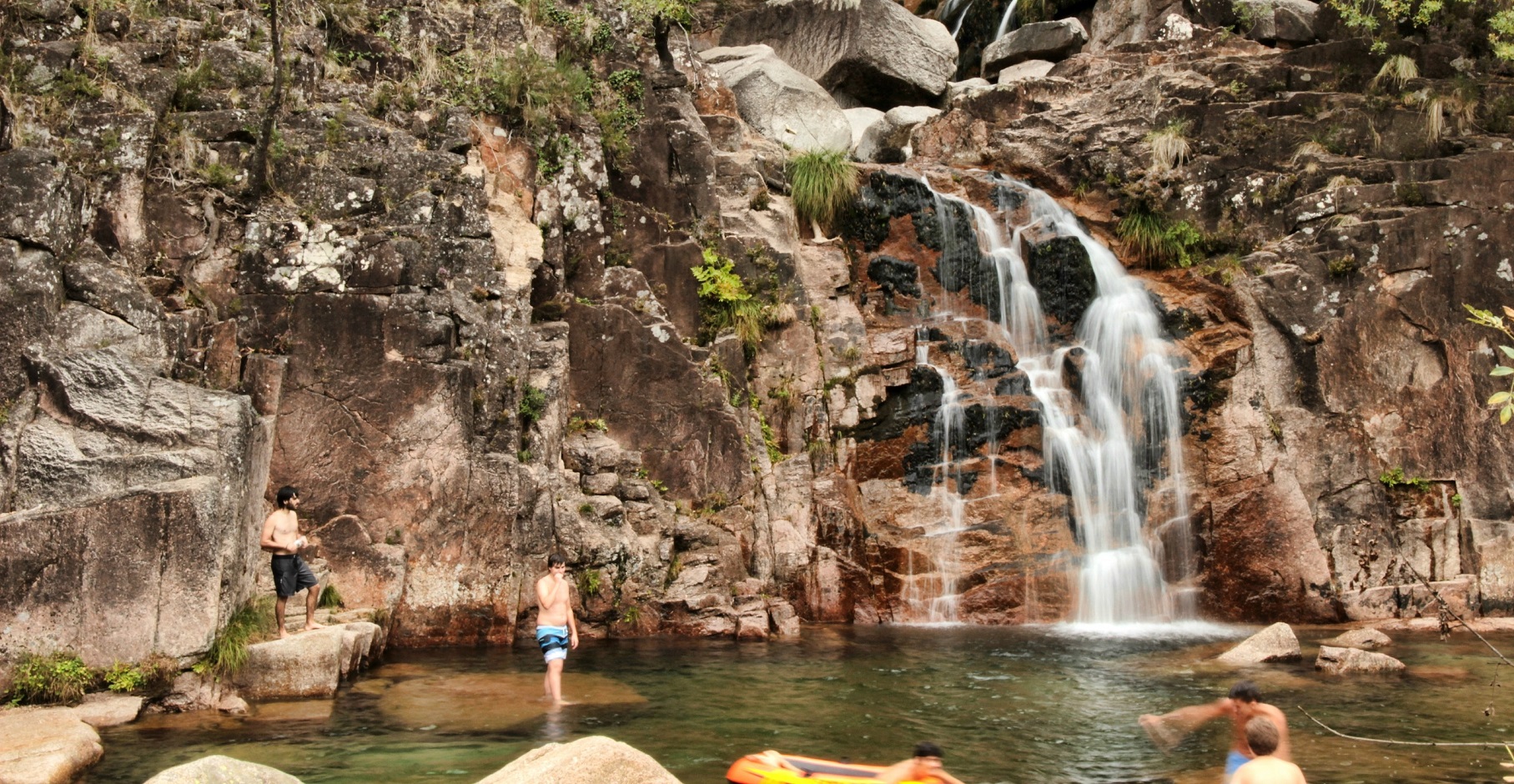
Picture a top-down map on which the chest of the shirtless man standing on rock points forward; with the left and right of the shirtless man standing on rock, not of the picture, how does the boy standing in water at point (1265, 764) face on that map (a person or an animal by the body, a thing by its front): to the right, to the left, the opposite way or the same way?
to the left

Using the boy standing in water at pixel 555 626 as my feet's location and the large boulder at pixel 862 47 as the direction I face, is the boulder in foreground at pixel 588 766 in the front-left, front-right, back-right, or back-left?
back-right

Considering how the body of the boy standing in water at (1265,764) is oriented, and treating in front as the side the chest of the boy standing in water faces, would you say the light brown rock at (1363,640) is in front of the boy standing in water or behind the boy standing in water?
in front

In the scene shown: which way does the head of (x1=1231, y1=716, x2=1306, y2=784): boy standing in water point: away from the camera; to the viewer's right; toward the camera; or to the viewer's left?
away from the camera

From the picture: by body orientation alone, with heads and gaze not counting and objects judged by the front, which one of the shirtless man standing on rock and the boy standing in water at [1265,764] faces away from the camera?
the boy standing in water

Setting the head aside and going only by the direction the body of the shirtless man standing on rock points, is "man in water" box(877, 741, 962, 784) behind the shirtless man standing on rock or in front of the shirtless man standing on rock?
in front

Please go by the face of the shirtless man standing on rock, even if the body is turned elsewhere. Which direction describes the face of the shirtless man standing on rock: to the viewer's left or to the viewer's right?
to the viewer's right

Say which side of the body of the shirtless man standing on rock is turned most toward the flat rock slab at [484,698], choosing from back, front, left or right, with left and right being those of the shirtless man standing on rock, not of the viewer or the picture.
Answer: front

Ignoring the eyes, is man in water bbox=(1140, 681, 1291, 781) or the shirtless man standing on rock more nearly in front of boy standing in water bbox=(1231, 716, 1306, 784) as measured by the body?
the man in water

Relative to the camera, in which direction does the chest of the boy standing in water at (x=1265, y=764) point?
away from the camera

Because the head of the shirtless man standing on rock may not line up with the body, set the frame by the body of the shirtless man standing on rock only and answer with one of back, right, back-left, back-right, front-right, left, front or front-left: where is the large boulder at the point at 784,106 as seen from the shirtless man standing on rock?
left

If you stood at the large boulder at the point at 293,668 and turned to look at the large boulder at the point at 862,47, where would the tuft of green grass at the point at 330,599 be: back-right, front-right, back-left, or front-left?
front-left

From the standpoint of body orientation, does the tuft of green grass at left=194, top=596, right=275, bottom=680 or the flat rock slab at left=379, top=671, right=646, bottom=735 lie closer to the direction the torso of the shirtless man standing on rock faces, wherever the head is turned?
the flat rock slab

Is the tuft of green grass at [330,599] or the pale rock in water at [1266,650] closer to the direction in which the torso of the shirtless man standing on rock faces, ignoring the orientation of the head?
the pale rock in water

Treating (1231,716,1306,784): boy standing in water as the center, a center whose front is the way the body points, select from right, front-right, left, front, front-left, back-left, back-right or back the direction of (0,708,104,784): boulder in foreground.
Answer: left

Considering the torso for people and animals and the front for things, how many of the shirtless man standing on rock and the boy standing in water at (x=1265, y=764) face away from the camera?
1

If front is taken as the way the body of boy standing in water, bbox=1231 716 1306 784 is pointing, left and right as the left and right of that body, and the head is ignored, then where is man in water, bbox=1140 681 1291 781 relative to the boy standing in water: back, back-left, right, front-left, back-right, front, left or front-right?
front

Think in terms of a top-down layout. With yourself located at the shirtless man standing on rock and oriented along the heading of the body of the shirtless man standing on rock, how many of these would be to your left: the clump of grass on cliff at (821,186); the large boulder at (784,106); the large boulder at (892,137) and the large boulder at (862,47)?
4

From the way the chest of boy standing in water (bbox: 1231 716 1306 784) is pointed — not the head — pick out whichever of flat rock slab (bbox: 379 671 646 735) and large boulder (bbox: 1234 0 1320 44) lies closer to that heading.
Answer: the large boulder

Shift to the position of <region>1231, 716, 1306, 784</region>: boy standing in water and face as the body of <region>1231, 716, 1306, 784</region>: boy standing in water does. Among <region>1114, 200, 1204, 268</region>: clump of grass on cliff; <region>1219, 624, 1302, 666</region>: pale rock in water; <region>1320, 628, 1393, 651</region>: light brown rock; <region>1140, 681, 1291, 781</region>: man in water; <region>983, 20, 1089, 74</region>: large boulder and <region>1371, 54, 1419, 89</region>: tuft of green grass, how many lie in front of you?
6
